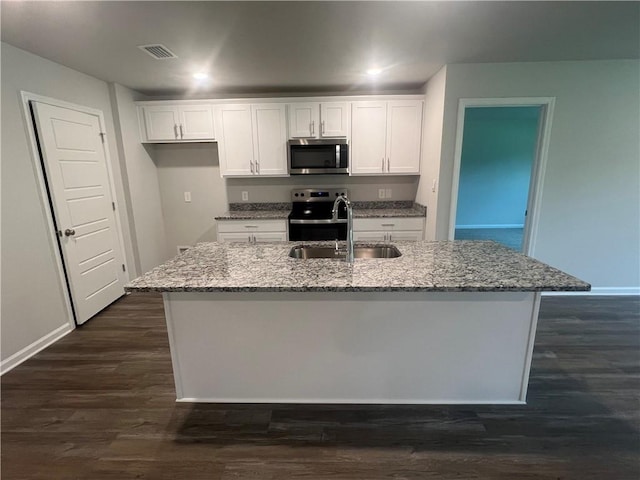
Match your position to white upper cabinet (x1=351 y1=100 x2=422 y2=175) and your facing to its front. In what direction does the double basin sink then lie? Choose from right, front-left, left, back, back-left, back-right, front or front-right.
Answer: front

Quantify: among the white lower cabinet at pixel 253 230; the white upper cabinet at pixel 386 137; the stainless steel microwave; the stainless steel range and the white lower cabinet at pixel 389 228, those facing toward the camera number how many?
5

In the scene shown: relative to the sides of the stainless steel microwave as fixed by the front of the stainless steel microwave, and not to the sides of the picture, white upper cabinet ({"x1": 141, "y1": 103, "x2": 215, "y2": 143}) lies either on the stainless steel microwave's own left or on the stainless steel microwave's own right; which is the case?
on the stainless steel microwave's own right

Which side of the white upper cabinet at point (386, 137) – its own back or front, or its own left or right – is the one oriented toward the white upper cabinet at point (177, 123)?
right

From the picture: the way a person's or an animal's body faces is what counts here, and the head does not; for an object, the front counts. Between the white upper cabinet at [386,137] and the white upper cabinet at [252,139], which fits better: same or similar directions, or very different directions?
same or similar directions

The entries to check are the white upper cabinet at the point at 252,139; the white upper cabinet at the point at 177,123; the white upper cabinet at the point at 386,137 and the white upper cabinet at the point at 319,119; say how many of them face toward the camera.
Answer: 4

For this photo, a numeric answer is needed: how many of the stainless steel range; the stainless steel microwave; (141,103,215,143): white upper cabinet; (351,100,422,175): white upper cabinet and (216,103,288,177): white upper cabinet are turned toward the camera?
5

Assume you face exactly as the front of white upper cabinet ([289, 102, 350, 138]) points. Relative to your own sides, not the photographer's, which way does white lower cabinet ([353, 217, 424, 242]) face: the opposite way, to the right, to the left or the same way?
the same way

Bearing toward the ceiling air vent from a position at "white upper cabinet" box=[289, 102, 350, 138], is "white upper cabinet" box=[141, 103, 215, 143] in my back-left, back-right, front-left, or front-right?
front-right

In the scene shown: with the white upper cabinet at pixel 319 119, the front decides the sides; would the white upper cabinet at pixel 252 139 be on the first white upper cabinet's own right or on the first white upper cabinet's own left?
on the first white upper cabinet's own right

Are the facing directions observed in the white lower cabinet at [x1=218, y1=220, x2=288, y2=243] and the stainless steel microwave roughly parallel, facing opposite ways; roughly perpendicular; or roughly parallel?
roughly parallel

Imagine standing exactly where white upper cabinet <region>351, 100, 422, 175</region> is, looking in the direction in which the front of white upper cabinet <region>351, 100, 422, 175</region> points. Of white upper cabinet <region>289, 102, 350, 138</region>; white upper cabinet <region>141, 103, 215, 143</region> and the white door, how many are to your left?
0

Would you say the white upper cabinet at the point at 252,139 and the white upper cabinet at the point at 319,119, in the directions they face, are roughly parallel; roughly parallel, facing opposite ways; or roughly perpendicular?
roughly parallel

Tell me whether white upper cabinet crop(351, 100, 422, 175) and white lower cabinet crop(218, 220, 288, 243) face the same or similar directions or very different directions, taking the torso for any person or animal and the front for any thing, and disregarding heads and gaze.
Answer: same or similar directions

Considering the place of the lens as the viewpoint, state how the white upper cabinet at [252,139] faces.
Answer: facing the viewer

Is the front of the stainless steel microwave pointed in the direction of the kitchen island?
yes

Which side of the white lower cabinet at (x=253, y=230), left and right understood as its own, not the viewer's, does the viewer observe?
front

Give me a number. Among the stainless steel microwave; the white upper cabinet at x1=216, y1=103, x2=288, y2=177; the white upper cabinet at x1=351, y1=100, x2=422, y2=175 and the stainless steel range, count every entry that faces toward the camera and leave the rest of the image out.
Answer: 4

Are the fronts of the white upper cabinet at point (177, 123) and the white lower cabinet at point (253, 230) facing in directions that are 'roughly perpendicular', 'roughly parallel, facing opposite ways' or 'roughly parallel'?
roughly parallel
